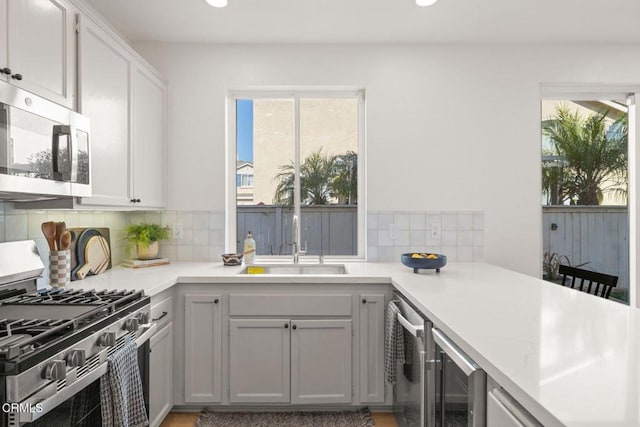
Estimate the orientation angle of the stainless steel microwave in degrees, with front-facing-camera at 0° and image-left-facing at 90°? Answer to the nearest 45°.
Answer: approximately 315°

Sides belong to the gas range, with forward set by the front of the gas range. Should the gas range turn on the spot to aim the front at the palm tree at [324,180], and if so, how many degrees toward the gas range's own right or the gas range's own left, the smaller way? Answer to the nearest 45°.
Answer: approximately 90° to the gas range's own left

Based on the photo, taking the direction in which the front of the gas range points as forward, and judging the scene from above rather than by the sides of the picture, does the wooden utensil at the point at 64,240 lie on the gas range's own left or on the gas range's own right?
on the gas range's own left

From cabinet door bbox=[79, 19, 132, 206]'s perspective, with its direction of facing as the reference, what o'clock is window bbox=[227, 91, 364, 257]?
The window is roughly at 10 o'clock from the cabinet door.

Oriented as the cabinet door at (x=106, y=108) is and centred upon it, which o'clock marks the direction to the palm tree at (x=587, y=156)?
The palm tree is roughly at 11 o'clock from the cabinet door.

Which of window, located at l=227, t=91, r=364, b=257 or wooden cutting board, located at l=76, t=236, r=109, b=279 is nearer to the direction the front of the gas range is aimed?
the window

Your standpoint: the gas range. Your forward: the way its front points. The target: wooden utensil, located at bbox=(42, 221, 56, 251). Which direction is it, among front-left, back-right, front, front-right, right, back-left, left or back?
back-left

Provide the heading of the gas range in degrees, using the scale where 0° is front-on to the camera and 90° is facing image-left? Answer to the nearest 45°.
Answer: approximately 315°

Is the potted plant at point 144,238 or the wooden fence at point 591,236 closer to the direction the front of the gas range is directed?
the wooden fence
